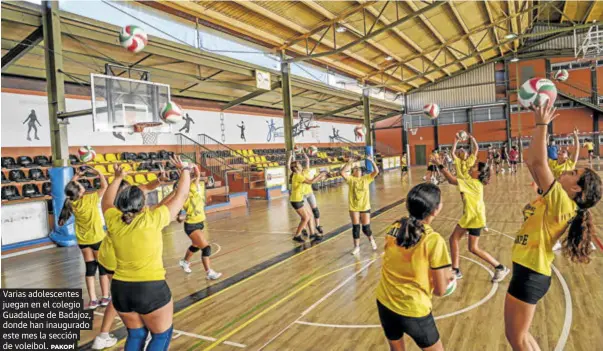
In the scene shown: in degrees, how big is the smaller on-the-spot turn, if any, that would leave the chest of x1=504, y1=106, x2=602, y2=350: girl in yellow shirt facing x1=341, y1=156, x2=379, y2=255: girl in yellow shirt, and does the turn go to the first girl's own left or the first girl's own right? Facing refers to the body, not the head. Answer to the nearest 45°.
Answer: approximately 45° to the first girl's own right

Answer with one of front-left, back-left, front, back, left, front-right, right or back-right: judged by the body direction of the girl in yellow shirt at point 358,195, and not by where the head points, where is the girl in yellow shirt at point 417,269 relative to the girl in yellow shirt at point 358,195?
front

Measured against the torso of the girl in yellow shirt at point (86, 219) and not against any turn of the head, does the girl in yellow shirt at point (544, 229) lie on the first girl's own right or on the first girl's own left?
on the first girl's own right

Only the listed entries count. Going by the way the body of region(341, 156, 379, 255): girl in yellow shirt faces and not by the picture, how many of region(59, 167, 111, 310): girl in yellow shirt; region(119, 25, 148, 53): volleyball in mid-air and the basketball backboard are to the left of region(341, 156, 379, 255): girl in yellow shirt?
0

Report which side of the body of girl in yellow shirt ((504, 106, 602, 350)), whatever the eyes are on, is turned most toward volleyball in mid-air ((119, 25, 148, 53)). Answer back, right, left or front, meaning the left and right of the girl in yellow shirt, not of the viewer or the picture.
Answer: front

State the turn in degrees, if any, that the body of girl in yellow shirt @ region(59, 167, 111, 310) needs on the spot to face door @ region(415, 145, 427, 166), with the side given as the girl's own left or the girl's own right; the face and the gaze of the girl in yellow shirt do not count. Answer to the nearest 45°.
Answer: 0° — they already face it

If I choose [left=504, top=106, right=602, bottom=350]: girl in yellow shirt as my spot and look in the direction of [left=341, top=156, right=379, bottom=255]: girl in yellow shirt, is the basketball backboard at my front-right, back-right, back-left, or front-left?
front-left

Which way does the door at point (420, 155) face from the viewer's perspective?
toward the camera

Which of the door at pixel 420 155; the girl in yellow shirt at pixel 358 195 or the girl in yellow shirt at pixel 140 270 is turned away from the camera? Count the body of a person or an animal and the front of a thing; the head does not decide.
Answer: the girl in yellow shirt at pixel 140 270

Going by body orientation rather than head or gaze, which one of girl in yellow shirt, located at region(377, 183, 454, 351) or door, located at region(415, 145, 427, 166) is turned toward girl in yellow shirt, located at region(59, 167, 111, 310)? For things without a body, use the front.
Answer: the door

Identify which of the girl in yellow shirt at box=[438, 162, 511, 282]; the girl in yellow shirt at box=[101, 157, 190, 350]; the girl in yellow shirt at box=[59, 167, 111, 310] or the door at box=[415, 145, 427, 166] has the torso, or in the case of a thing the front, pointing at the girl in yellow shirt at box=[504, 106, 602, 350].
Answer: the door

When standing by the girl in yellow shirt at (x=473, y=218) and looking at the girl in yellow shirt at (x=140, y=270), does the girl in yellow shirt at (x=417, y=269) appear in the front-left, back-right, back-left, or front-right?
front-left

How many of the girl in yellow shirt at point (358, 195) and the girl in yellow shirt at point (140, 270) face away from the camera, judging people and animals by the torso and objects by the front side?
1

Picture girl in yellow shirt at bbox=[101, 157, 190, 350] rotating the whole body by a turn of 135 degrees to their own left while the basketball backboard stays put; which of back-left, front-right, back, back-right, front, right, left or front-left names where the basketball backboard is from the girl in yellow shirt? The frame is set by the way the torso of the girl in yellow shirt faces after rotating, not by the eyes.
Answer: back-right

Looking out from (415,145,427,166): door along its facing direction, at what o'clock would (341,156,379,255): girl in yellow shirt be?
The girl in yellow shirt is roughly at 12 o'clock from the door.

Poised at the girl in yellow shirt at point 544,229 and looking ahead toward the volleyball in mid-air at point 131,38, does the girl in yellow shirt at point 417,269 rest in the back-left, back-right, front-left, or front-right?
front-left

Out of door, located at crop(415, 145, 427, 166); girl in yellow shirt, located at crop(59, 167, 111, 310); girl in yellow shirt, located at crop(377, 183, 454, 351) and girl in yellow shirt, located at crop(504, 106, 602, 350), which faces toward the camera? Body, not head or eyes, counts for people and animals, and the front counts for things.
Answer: the door

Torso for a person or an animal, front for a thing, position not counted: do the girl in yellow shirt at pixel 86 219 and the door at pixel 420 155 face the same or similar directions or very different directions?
very different directions

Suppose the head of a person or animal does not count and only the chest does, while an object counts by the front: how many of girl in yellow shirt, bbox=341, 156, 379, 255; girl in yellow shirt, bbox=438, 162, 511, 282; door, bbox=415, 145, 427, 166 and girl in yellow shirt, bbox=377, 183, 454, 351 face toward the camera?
2

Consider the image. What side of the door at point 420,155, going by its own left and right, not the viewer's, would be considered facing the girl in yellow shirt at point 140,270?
front

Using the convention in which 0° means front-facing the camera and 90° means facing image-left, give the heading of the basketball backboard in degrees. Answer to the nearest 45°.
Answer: approximately 315°
